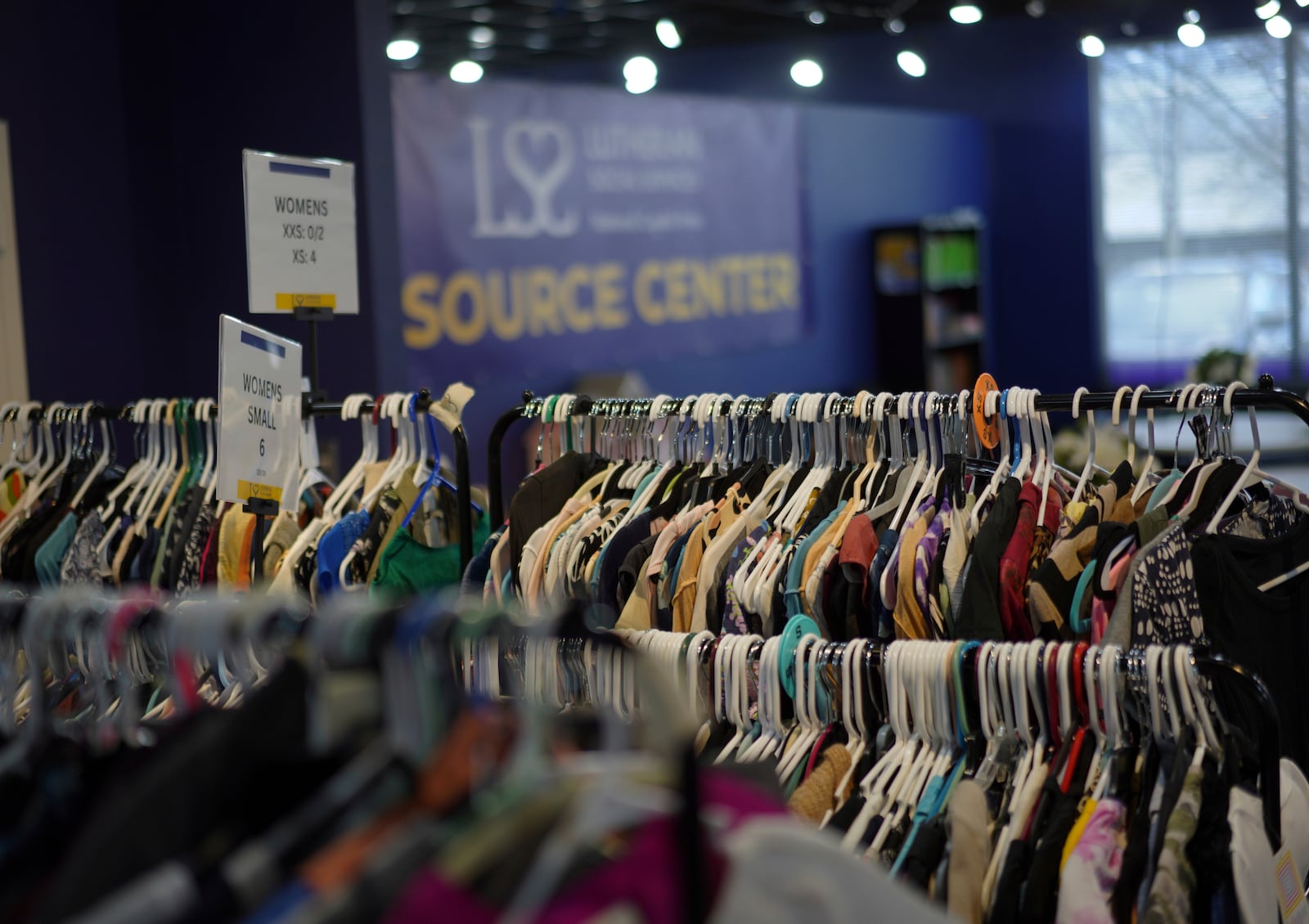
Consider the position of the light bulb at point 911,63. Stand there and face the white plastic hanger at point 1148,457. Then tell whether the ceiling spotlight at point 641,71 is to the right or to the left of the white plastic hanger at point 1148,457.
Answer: right

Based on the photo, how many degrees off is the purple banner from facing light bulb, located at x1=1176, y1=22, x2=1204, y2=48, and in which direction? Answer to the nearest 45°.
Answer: approximately 45° to its left

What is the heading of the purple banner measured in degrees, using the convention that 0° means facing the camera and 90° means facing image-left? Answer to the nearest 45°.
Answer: approximately 315°

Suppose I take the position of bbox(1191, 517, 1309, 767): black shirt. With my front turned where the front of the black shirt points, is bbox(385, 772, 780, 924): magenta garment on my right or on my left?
on my right

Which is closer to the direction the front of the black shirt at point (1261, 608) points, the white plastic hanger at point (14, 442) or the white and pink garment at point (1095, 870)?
the white and pink garment
